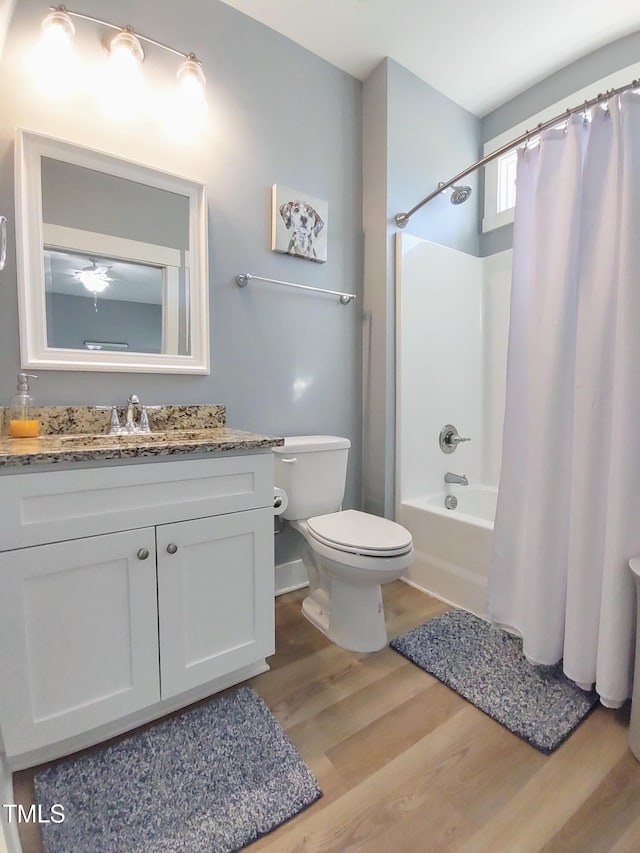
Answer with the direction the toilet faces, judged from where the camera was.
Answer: facing the viewer and to the right of the viewer

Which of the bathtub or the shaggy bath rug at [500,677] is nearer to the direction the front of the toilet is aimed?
the shaggy bath rug

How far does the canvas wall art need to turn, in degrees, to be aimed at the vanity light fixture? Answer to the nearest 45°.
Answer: approximately 90° to its right

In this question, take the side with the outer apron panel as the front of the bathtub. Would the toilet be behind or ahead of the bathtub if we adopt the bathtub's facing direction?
ahead

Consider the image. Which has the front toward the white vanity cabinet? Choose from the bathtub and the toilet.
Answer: the bathtub

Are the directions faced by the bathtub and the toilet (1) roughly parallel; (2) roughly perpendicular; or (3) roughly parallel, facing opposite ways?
roughly perpendicular

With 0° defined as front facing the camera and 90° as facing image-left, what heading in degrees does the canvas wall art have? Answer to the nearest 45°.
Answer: approximately 315°

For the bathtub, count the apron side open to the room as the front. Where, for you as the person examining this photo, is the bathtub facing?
facing the viewer and to the left of the viewer
